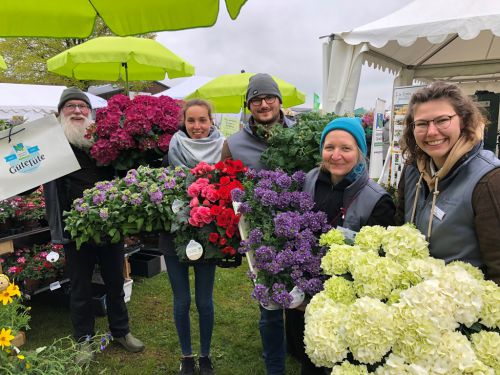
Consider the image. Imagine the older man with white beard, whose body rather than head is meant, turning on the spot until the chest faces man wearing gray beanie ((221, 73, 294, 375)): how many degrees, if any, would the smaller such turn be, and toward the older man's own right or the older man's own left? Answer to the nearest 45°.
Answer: approximately 45° to the older man's own left

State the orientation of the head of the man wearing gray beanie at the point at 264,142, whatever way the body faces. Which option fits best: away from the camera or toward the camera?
toward the camera

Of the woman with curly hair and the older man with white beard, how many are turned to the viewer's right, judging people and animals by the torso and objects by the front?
0

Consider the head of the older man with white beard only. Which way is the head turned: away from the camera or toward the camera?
toward the camera

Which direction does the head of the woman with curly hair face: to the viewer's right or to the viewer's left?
to the viewer's left

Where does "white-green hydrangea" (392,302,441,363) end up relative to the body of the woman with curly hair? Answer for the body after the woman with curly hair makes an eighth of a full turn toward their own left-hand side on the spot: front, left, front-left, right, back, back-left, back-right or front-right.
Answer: front

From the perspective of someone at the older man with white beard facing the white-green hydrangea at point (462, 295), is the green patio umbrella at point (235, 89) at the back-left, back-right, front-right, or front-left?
back-left

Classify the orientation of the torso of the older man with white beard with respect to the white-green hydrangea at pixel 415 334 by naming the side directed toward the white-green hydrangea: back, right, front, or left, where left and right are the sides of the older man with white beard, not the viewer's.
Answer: front

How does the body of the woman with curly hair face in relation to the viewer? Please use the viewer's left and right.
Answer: facing the viewer and to the left of the viewer

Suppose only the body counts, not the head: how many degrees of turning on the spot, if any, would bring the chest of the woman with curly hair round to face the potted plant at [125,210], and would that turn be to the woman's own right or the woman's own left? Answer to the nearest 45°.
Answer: approximately 45° to the woman's own right

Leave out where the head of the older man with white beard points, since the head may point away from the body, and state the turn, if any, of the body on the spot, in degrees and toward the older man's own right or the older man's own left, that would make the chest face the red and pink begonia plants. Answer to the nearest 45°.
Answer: approximately 45° to the older man's own left

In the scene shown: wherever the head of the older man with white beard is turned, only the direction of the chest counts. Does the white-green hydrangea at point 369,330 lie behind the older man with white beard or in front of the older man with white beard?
in front

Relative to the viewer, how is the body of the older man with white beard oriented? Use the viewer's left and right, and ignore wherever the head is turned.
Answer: facing the viewer

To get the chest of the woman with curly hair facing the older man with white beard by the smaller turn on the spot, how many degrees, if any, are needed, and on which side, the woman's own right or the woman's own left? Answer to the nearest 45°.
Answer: approximately 45° to the woman's own right

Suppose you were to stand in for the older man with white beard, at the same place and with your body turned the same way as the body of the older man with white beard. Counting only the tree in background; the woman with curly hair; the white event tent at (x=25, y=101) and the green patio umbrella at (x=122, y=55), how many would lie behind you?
3
